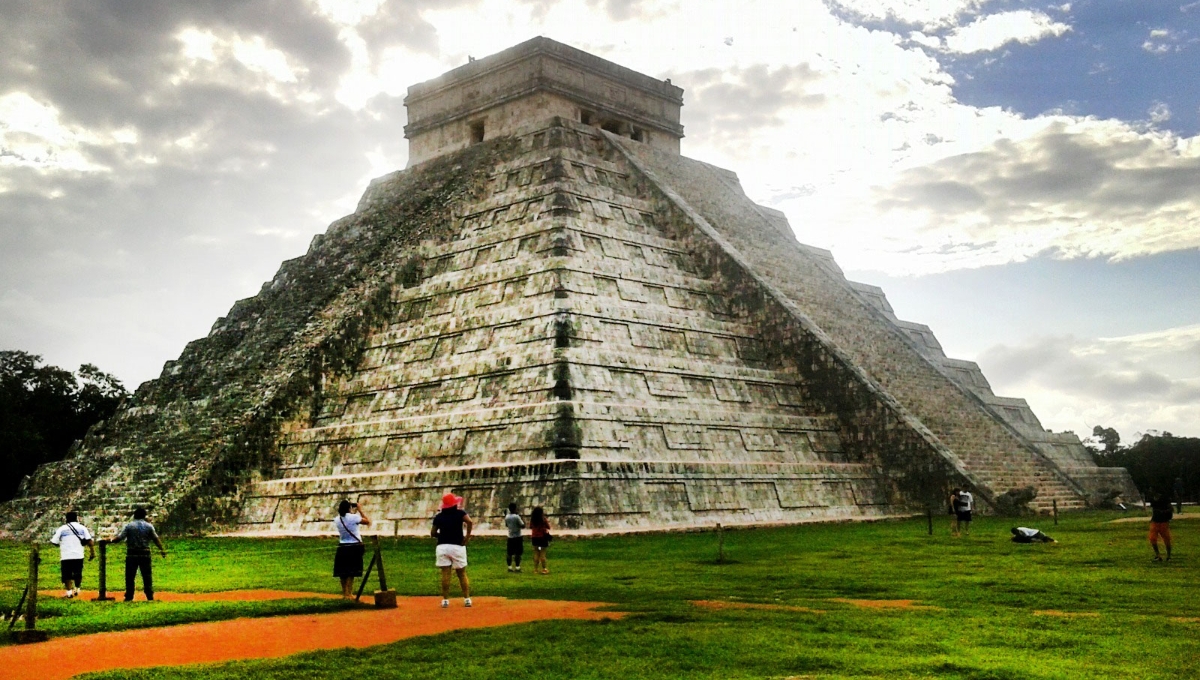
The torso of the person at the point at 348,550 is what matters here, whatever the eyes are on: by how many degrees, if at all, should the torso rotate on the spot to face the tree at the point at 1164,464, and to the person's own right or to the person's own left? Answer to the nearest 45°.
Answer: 0° — they already face it

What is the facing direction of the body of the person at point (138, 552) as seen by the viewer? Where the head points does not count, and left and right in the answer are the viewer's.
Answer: facing away from the viewer

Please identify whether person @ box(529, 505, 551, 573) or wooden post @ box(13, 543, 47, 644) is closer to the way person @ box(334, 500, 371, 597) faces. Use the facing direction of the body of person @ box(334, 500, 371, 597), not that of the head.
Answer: the person

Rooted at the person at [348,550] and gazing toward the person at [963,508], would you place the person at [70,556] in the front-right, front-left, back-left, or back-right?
back-left

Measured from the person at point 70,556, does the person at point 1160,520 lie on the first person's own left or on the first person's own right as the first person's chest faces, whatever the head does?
on the first person's own right

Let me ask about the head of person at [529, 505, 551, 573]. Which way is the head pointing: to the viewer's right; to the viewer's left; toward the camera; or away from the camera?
away from the camera

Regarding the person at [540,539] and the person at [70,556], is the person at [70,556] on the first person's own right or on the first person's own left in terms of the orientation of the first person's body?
on the first person's own left

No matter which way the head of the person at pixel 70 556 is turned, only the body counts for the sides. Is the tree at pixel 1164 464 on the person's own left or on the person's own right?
on the person's own right

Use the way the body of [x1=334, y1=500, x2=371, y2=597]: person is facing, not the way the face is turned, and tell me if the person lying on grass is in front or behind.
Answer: in front
